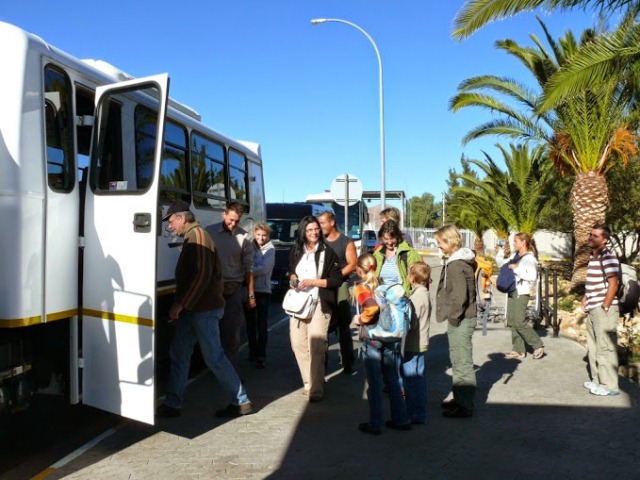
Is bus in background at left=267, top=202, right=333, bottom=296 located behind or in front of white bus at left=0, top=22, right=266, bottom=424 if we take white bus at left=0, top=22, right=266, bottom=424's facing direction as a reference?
behind

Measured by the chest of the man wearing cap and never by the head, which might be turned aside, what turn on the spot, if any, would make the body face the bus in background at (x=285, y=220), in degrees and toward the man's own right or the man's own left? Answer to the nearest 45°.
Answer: approximately 90° to the man's own right

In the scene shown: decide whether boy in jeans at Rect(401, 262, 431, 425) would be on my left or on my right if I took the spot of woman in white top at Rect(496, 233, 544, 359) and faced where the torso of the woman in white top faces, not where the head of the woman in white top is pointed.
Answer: on my left

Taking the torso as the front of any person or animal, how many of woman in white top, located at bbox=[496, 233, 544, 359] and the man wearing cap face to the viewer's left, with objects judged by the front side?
2

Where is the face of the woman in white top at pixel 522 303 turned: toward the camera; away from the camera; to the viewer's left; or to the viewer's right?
to the viewer's left

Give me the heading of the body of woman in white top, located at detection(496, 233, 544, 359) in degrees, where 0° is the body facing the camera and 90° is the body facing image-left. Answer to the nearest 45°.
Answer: approximately 90°

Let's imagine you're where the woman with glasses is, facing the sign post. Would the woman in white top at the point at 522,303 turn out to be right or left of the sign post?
right

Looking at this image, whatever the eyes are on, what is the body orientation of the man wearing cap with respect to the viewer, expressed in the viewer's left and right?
facing to the left of the viewer
